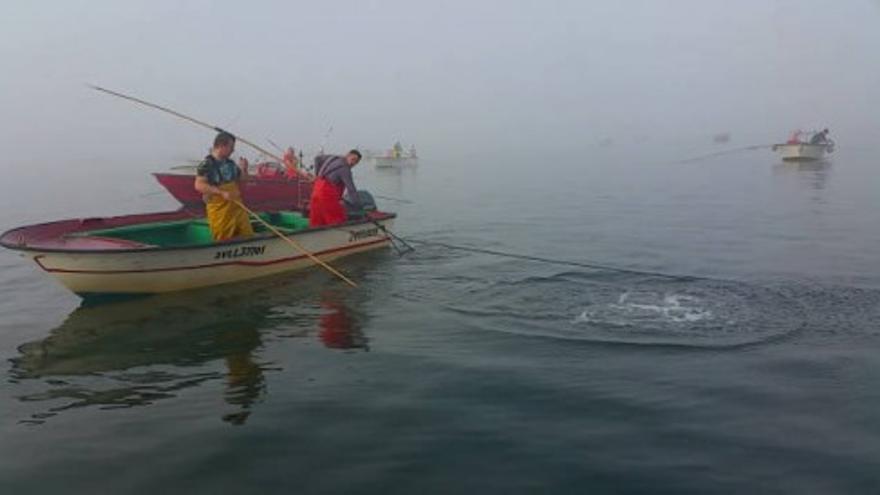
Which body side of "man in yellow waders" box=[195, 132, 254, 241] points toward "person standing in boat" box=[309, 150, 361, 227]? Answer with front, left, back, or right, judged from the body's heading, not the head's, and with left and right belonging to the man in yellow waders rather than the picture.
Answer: left

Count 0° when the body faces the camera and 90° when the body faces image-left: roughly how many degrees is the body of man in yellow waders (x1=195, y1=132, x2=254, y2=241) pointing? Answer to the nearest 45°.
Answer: approximately 315°

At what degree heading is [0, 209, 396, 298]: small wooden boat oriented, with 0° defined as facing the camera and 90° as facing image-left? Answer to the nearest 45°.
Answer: approximately 45°

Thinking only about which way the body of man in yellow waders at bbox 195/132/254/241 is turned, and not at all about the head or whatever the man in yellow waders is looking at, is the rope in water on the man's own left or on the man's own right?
on the man's own left
